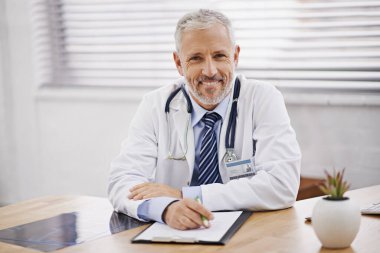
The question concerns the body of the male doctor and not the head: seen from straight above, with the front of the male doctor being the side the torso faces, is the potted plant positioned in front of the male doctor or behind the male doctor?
in front

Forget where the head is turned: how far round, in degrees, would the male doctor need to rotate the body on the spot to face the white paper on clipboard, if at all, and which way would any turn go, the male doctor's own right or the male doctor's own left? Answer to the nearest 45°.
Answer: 0° — they already face it

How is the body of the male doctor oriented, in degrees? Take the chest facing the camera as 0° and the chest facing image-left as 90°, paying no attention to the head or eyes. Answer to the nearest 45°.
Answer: approximately 0°

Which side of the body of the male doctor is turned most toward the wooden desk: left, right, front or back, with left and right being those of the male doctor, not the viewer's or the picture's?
front
